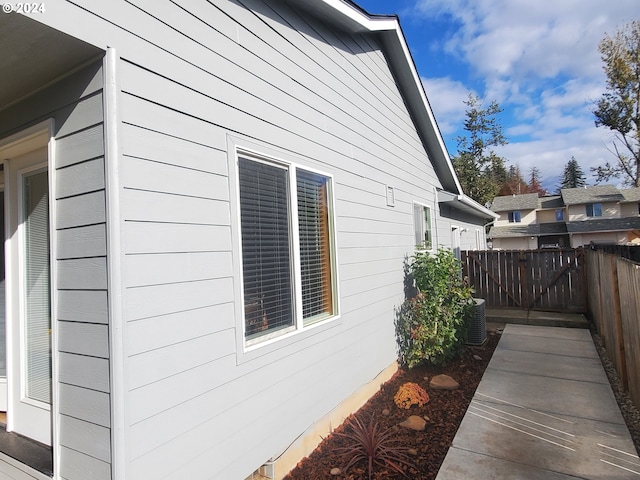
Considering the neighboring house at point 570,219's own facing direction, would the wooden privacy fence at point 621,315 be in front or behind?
in front

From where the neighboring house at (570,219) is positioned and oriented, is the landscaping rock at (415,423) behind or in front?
in front

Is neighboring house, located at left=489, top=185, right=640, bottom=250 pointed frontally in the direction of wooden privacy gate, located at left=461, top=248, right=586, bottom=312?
yes

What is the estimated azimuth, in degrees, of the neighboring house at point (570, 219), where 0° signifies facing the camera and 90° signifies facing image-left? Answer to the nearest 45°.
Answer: approximately 0°

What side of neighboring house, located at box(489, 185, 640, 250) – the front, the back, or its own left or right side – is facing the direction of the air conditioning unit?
front

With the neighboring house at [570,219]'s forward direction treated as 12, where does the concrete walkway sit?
The concrete walkway is roughly at 12 o'clock from the neighboring house.

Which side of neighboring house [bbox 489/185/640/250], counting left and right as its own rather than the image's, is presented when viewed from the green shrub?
front
